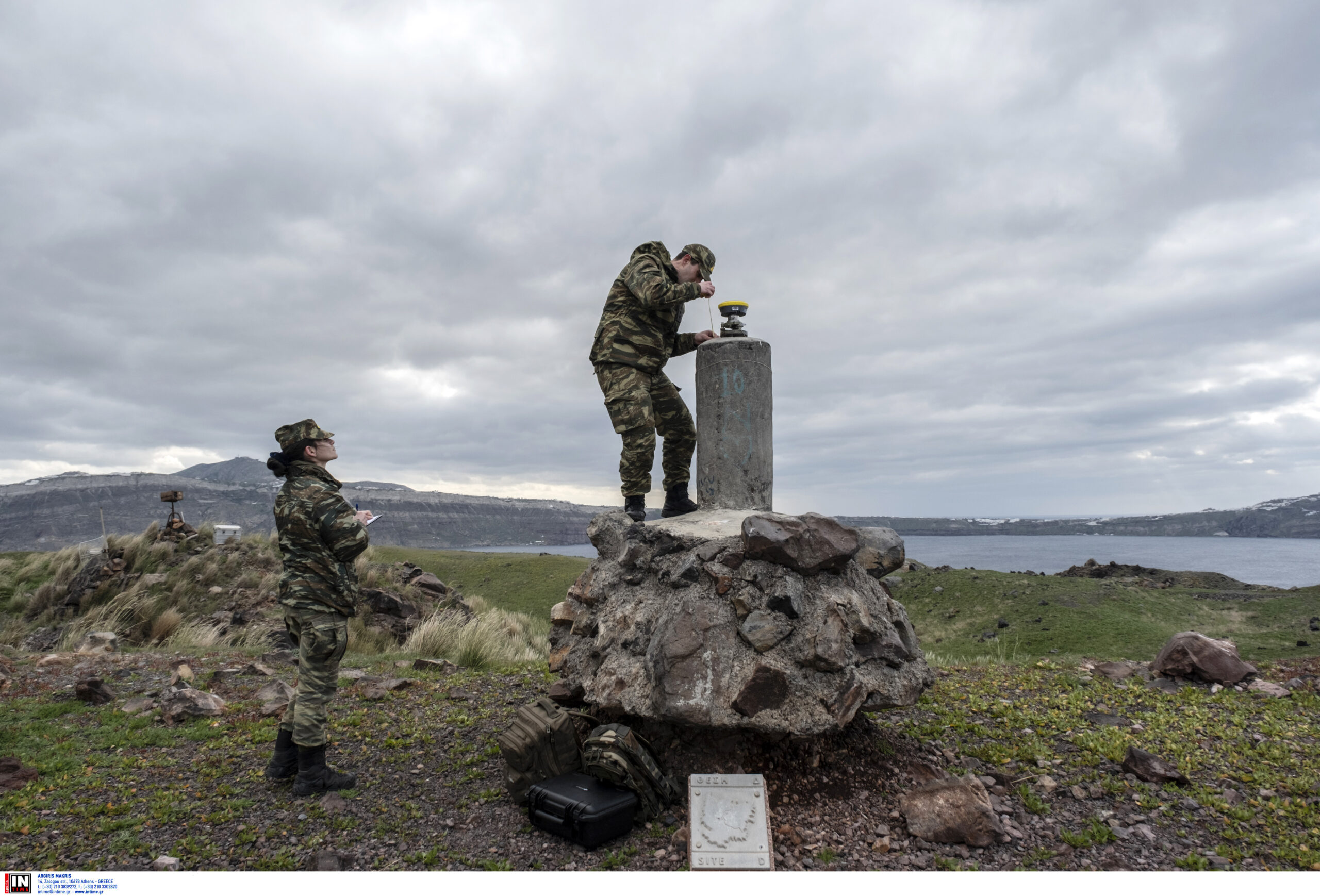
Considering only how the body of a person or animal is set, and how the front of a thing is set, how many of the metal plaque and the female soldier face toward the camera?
1

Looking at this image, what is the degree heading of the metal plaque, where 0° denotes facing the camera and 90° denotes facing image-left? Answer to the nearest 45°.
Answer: approximately 0°

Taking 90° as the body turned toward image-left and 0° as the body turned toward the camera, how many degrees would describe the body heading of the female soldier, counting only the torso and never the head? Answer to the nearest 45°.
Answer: approximately 270°

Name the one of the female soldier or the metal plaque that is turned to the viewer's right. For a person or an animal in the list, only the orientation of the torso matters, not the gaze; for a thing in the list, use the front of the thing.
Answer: the female soldier

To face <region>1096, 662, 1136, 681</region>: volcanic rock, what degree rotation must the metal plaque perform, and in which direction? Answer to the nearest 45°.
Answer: approximately 135° to its left

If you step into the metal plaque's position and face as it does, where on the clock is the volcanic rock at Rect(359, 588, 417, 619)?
The volcanic rock is roughly at 5 o'clock from the metal plaque.

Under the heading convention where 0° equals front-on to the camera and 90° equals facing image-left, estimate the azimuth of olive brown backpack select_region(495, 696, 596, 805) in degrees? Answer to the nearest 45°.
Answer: approximately 45°

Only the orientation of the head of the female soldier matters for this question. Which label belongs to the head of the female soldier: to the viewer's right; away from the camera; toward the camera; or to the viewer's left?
to the viewer's right

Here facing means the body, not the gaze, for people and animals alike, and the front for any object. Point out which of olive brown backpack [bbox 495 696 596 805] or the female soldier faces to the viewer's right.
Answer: the female soldier

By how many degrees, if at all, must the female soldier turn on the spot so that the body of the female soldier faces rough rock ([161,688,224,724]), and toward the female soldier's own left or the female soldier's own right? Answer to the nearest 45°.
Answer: approximately 90° to the female soldier's own left

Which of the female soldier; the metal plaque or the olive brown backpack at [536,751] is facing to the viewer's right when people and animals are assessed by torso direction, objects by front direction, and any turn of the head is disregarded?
the female soldier
